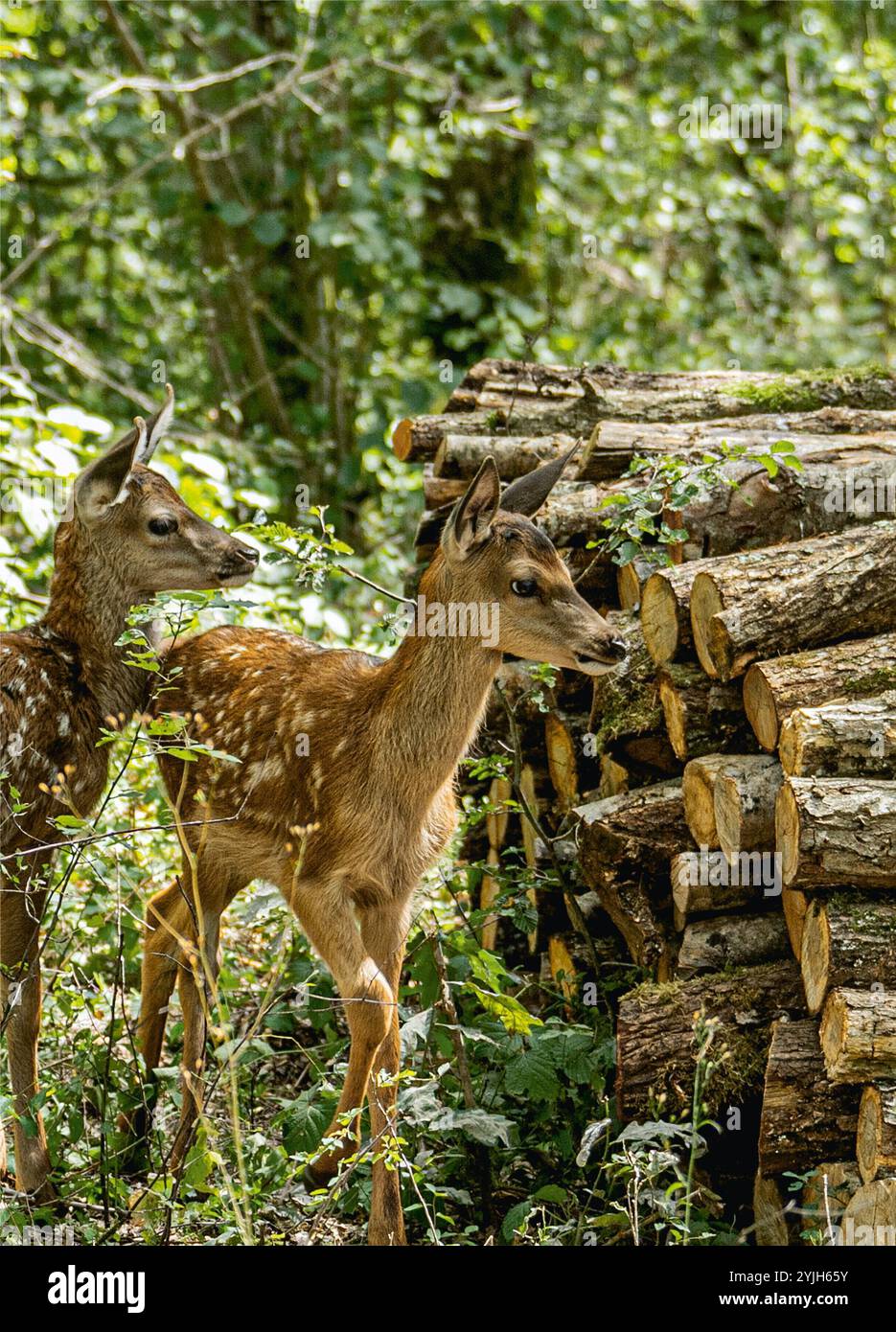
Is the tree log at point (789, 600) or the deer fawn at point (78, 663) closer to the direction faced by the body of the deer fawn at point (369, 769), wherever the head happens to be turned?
the tree log

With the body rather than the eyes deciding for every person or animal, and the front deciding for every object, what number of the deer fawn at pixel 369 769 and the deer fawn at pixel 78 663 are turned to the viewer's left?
0

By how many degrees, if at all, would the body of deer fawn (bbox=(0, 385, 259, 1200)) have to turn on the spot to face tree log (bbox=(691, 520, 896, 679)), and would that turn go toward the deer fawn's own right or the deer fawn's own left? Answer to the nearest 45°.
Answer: approximately 45° to the deer fawn's own right

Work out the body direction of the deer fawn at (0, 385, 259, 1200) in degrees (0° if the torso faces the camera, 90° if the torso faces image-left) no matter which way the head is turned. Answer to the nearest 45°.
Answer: approximately 270°

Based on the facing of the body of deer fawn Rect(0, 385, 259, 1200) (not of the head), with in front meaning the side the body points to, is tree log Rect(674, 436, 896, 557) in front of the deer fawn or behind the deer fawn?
in front

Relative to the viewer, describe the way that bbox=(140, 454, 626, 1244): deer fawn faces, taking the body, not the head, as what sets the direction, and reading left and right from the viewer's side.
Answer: facing the viewer and to the right of the viewer

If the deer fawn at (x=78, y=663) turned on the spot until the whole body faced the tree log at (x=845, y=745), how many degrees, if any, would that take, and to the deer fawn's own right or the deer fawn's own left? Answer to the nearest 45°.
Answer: approximately 45° to the deer fawn's own right

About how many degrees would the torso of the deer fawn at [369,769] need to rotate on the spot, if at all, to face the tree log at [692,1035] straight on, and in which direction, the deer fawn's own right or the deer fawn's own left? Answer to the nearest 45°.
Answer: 0° — it already faces it

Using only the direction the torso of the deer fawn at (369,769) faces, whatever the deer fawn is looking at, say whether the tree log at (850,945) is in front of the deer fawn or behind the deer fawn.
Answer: in front
